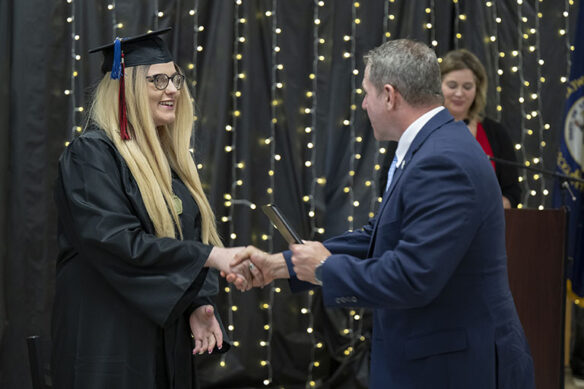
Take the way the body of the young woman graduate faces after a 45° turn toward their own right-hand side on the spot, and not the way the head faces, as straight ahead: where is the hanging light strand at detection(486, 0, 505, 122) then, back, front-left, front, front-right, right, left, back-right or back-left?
back-left

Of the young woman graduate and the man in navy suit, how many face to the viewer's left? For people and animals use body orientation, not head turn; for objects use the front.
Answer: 1

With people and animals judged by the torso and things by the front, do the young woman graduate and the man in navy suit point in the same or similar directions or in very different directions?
very different directions

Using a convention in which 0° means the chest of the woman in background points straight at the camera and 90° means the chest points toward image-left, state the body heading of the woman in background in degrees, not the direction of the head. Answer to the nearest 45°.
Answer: approximately 45°

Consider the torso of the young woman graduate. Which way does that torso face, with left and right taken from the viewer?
facing the viewer and to the right of the viewer

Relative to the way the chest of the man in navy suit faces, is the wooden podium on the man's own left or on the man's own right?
on the man's own right

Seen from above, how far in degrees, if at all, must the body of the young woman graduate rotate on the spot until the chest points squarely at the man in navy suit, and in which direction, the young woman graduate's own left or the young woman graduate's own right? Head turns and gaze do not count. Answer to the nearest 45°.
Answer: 0° — they already face them

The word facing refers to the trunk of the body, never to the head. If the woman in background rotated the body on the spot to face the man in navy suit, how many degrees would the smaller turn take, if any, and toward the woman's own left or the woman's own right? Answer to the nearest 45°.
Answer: approximately 45° to the woman's own left

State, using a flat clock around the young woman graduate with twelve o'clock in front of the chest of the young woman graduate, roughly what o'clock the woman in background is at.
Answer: The woman in background is roughly at 9 o'clock from the young woman graduate.

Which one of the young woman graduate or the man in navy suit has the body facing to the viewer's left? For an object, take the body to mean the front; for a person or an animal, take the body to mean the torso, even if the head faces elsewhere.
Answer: the man in navy suit

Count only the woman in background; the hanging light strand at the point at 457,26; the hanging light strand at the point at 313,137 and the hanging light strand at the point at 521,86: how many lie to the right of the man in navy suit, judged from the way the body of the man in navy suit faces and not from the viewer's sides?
4

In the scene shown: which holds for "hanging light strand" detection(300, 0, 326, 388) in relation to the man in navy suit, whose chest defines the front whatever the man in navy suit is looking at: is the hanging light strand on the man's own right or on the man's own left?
on the man's own right

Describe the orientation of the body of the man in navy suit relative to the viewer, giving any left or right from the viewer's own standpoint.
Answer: facing to the left of the viewer

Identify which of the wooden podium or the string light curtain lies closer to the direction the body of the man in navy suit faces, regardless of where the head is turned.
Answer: the string light curtain

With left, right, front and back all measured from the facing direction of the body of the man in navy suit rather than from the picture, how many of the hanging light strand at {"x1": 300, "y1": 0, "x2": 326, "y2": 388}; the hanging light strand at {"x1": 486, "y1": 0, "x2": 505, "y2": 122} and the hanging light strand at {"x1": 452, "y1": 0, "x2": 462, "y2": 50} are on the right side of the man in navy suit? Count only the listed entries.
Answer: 3

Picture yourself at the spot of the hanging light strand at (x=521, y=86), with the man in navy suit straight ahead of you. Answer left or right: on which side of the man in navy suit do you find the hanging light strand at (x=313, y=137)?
right
